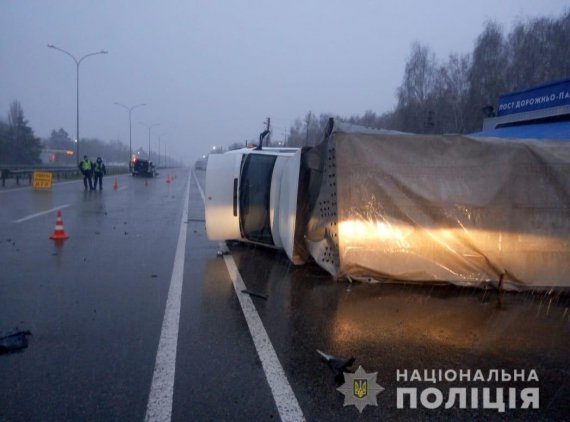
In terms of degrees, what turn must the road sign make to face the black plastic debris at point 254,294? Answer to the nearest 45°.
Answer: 0° — it already faces it

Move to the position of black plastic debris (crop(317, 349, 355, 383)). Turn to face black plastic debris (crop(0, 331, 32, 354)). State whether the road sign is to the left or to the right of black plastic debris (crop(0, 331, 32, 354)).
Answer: right

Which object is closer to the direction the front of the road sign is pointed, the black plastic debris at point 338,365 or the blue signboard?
the black plastic debris

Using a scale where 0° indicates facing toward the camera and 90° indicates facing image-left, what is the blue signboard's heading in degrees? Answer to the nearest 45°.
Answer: approximately 45°

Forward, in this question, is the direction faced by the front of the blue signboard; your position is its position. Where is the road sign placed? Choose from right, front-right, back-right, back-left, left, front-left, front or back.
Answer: front-right

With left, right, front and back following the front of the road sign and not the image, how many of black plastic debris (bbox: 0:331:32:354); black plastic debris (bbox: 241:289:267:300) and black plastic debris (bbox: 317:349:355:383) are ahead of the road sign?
3

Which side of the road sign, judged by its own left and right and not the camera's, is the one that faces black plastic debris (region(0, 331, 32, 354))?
front

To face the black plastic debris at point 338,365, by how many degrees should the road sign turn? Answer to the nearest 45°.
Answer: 0° — it already faces it

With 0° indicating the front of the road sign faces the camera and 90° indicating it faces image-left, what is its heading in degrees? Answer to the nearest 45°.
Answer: approximately 0°

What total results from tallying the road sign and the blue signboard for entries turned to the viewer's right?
0
